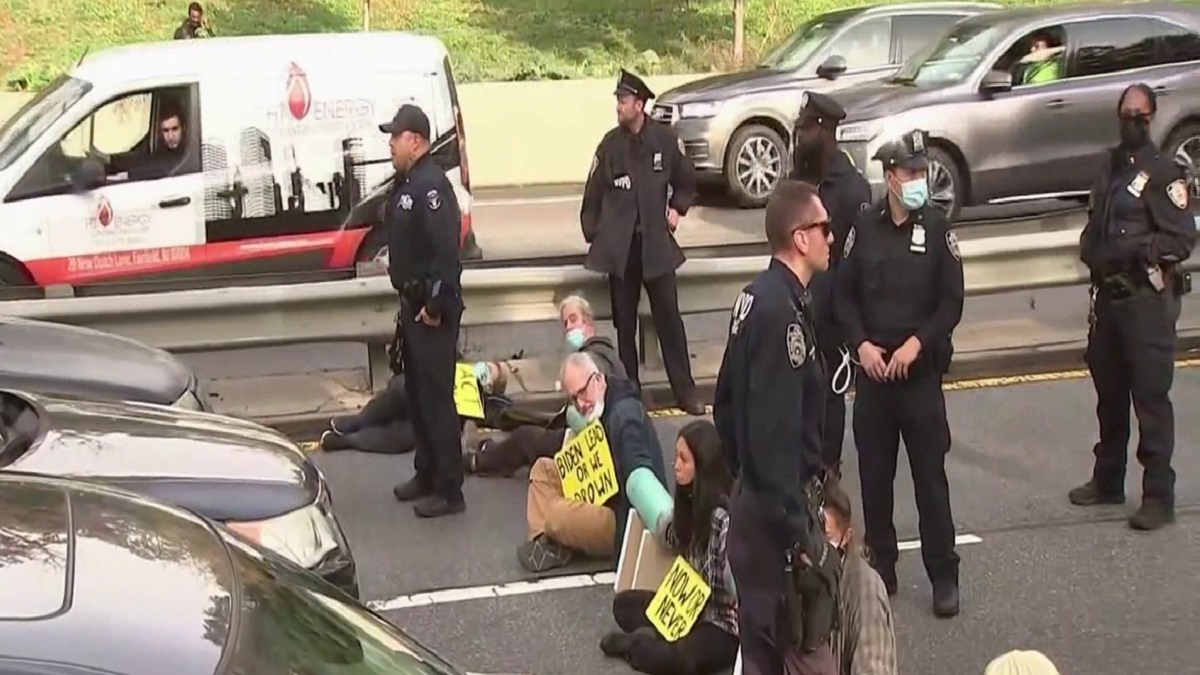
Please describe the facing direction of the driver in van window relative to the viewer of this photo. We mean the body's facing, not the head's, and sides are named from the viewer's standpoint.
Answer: facing the viewer and to the left of the viewer

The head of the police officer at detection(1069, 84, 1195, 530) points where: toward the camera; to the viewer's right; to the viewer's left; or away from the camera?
toward the camera

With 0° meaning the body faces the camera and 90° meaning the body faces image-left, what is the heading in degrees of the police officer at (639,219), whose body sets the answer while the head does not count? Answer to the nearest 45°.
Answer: approximately 0°

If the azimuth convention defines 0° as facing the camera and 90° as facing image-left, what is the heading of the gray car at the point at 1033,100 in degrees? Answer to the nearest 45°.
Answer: approximately 45°

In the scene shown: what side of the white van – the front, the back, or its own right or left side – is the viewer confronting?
left

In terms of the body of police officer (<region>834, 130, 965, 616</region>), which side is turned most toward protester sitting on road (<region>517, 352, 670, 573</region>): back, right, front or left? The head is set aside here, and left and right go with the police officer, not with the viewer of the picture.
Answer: right

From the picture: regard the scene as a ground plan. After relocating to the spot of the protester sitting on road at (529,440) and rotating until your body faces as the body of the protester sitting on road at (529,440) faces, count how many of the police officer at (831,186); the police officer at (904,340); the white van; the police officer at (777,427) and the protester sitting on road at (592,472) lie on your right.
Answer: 1

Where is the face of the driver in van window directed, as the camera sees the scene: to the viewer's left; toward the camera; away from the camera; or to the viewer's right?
toward the camera

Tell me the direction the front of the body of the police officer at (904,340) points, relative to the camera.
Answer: toward the camera

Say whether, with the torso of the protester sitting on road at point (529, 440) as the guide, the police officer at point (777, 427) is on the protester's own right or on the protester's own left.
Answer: on the protester's own left

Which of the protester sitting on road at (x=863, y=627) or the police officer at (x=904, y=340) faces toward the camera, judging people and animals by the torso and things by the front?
the police officer

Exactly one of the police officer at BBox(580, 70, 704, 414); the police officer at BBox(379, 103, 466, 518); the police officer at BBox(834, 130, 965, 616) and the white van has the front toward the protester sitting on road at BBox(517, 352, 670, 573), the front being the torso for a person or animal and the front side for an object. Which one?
the police officer at BBox(580, 70, 704, 414)
